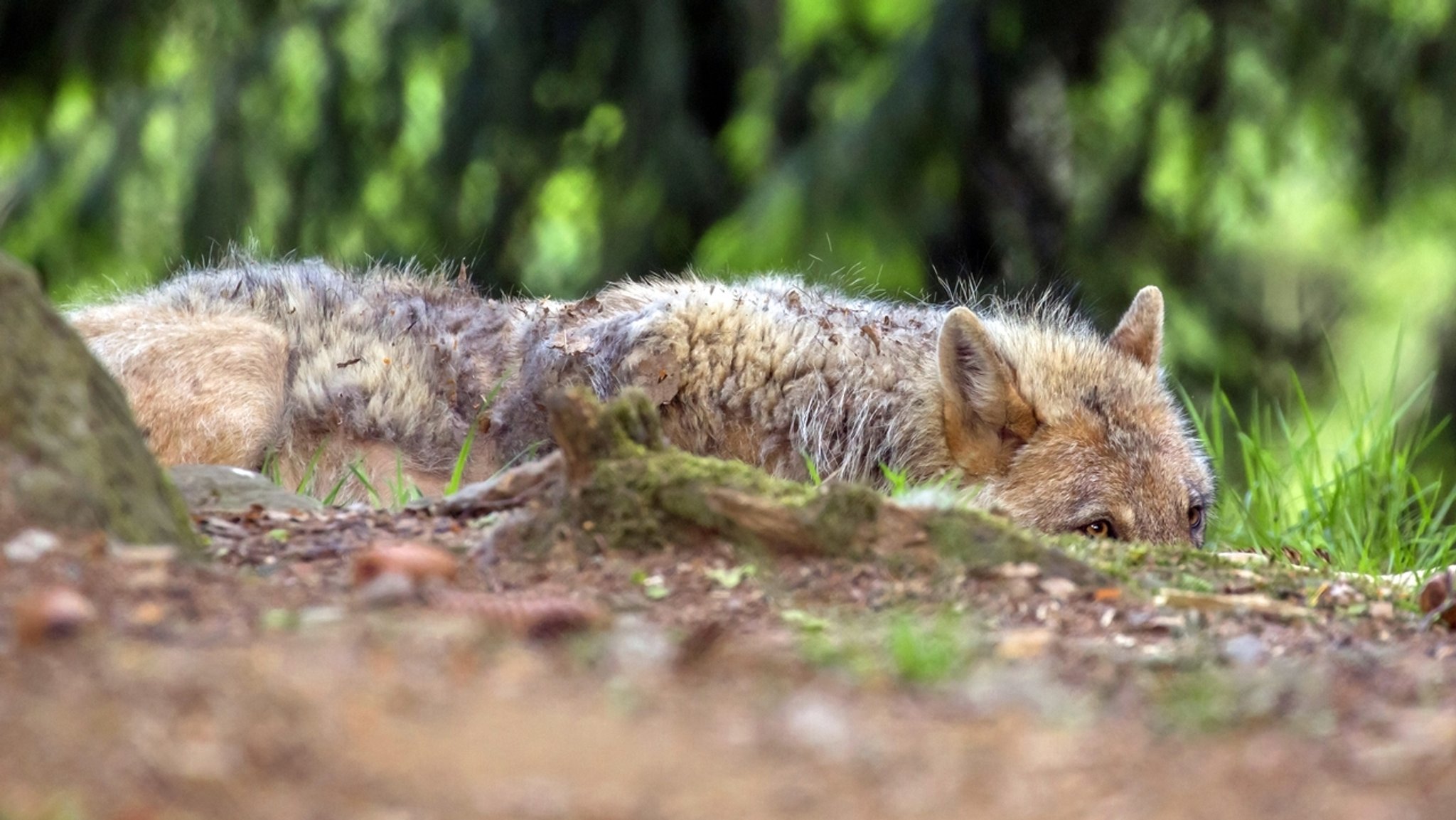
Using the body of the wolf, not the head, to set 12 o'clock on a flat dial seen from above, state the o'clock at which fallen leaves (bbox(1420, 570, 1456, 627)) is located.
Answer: The fallen leaves is roughly at 2 o'clock from the wolf.

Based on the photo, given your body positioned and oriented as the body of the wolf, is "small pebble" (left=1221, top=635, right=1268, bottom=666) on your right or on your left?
on your right

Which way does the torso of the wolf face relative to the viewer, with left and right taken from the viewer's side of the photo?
facing to the right of the viewer

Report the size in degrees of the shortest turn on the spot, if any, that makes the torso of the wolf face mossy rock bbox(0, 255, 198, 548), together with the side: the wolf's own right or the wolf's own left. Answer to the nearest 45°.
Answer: approximately 135° to the wolf's own right

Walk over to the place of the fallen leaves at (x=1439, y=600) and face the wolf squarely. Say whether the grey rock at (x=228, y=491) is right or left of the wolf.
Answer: left

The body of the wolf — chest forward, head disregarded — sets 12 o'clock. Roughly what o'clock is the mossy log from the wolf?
The mossy log is roughly at 3 o'clock from the wolf.

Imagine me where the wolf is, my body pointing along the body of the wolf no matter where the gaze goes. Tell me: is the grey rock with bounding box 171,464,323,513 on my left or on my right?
on my right

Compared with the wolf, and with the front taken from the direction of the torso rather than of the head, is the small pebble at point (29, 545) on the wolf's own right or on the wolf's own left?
on the wolf's own right
